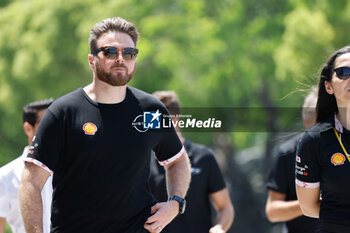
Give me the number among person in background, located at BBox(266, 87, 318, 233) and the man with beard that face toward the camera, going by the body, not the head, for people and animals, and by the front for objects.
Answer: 2

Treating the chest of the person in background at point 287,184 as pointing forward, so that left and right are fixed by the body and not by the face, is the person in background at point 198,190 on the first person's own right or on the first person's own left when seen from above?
on the first person's own right

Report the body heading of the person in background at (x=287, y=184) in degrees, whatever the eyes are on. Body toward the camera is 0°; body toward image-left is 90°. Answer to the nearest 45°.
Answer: approximately 0°

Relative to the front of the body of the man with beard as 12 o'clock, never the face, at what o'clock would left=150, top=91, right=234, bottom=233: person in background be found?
The person in background is roughly at 7 o'clock from the man with beard.

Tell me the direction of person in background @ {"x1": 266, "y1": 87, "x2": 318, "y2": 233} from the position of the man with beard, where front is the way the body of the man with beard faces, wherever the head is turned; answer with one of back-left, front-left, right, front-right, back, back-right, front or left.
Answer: back-left

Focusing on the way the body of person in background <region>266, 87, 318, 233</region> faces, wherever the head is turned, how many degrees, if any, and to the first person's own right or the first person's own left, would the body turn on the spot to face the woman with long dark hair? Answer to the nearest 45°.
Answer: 0° — they already face them

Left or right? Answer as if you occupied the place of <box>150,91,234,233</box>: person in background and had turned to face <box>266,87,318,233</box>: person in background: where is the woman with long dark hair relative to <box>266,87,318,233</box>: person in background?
right
